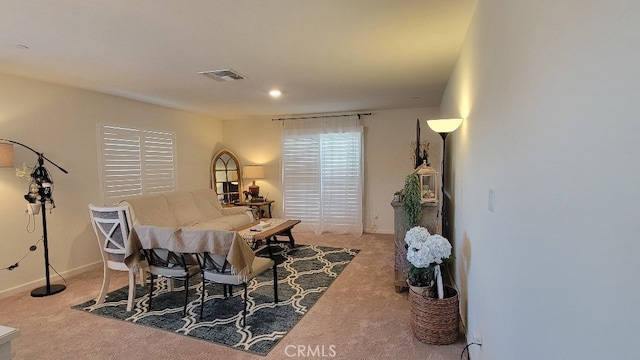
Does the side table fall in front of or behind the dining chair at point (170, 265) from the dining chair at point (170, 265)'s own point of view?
in front

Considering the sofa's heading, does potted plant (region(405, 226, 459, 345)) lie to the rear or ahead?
ahead

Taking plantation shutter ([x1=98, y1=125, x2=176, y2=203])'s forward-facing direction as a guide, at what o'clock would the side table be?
The side table is roughly at 10 o'clock from the plantation shutter.

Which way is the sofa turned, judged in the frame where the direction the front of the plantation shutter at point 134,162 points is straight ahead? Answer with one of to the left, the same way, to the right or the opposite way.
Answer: the same way

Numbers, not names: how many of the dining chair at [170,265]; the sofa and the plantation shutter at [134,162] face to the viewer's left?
0

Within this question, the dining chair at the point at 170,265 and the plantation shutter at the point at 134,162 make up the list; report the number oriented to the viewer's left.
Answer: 0

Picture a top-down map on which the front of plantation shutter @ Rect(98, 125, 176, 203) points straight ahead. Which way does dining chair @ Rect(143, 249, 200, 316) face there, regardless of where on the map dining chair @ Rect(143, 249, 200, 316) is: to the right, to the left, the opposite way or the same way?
to the left

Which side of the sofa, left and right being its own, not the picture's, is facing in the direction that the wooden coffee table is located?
front

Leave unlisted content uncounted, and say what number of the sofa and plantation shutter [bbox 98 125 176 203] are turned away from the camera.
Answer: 0

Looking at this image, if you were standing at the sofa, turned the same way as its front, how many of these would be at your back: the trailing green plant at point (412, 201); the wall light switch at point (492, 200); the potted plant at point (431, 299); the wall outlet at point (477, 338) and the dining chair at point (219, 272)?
0

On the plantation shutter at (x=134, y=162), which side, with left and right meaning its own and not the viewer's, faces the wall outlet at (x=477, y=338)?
front

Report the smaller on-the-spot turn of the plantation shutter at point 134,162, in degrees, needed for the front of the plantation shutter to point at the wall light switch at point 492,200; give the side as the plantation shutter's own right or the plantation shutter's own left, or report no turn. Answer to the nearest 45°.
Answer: approximately 45° to the plantation shutter's own right

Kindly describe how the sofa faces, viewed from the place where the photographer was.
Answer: facing the viewer and to the right of the viewer

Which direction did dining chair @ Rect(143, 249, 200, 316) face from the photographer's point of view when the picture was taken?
facing away from the viewer and to the right of the viewer

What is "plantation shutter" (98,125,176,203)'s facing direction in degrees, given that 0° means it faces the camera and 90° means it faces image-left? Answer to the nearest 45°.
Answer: approximately 315°

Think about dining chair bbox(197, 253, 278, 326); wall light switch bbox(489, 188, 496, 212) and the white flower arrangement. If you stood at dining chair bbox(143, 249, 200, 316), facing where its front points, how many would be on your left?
0

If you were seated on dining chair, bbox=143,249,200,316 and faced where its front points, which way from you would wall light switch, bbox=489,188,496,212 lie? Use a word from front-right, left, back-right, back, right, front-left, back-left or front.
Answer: right

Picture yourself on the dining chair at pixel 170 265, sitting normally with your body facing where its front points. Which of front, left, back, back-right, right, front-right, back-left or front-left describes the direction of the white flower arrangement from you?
right

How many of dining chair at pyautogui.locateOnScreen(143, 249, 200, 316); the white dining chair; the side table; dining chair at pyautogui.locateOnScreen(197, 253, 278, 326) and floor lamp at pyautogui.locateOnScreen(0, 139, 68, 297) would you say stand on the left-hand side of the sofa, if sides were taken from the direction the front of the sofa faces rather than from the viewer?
1

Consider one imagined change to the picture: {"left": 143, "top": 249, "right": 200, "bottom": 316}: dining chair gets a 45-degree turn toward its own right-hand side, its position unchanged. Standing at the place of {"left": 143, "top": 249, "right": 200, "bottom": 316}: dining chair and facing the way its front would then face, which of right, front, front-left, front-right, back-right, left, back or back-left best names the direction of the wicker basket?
front-right

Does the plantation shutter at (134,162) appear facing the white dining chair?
no

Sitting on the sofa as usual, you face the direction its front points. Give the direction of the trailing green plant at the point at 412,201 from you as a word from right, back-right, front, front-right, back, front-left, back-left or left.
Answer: front
